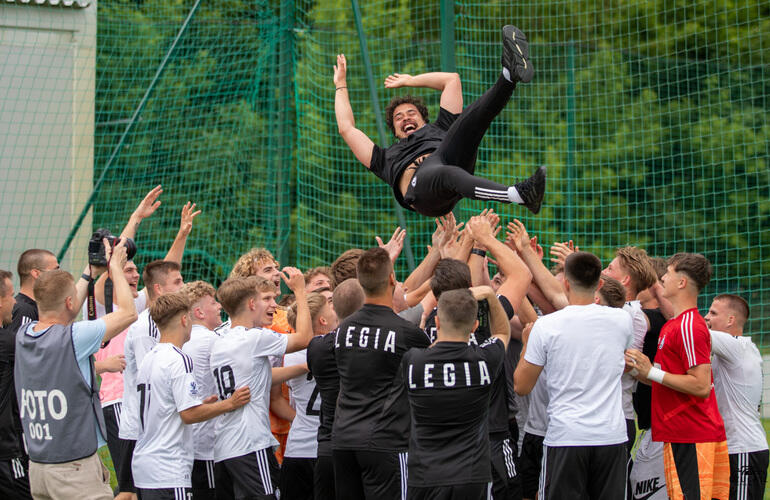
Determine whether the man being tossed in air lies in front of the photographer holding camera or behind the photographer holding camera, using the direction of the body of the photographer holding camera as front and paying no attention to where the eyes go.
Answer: in front

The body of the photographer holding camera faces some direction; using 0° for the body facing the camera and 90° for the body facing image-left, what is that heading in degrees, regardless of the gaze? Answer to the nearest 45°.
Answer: approximately 225°
